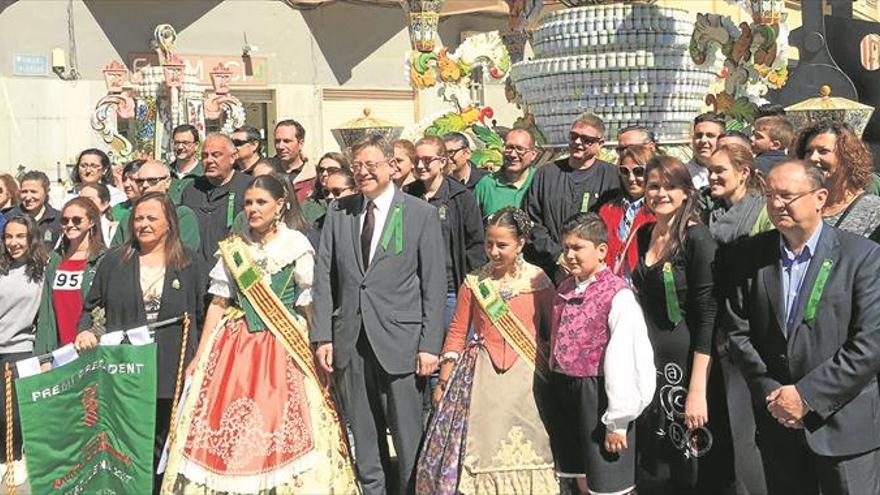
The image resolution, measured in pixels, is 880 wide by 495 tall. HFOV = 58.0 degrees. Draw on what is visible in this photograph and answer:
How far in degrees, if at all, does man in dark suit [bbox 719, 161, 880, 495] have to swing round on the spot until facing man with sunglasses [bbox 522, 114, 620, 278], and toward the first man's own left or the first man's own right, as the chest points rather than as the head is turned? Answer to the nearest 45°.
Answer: approximately 90° to the first man's own right

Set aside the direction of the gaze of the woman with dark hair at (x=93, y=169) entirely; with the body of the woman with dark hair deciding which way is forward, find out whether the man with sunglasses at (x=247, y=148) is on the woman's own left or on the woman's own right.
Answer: on the woman's own left

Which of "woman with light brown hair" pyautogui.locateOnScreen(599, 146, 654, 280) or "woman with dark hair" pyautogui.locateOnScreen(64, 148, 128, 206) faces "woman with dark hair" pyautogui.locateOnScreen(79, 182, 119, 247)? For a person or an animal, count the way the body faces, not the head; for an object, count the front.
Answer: "woman with dark hair" pyautogui.locateOnScreen(64, 148, 128, 206)

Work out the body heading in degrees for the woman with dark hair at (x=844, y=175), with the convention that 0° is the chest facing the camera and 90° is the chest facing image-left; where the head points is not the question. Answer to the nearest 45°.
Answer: approximately 45°

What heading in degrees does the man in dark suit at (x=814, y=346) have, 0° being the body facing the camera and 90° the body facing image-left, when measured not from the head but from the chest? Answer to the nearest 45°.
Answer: approximately 45°

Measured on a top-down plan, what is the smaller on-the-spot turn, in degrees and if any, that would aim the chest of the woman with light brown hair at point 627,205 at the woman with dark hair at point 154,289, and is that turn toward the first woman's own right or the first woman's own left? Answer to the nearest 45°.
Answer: approximately 90° to the first woman's own right

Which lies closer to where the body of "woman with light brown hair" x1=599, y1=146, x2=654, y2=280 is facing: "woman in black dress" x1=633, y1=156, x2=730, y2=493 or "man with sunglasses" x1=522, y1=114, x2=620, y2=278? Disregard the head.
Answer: the woman in black dress
